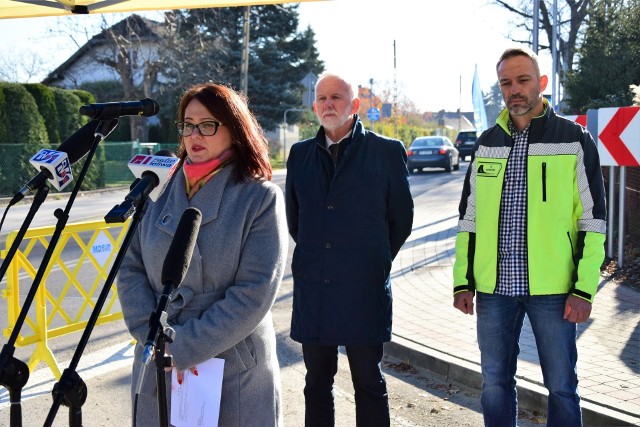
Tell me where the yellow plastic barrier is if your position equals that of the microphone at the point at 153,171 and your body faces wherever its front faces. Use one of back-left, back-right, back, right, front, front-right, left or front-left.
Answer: front-left

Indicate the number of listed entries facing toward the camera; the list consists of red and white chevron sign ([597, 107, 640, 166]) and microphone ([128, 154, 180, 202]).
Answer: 1

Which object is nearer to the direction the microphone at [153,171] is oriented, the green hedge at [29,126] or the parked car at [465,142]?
the parked car

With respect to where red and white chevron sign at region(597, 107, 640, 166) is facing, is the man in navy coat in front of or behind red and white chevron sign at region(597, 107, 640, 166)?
in front

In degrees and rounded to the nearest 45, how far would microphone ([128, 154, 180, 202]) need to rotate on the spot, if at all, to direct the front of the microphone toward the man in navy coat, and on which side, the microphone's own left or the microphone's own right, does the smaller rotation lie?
0° — it already faces them

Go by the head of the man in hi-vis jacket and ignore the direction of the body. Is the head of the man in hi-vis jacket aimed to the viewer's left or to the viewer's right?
to the viewer's left

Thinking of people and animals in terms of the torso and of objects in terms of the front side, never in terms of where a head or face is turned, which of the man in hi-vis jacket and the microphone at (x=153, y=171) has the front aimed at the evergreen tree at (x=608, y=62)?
the microphone

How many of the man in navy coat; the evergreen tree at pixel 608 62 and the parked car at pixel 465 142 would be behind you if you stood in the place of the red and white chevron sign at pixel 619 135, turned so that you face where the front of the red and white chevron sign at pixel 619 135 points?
2

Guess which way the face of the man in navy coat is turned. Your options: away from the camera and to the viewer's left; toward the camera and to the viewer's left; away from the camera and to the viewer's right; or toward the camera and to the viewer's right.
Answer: toward the camera and to the viewer's left

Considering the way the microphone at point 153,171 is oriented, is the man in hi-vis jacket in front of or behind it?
in front

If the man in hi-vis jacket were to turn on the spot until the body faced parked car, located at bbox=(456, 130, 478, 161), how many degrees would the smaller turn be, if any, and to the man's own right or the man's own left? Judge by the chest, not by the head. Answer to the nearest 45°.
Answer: approximately 135° to the man's own right

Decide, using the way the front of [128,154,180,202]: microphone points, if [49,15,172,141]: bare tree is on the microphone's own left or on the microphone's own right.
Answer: on the microphone's own left
